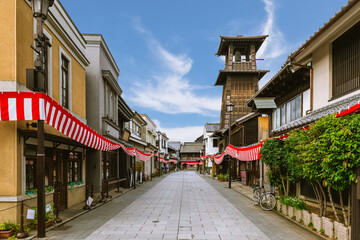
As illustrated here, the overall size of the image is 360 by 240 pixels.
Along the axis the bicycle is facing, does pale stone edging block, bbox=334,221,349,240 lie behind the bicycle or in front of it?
behind

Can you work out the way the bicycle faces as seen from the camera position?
facing the viewer and to the right of the viewer

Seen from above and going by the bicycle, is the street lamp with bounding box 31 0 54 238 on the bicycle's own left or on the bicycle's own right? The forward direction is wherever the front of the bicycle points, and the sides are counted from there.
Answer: on the bicycle's own right

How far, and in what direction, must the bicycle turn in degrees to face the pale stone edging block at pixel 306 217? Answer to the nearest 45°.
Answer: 0° — it already faces it
